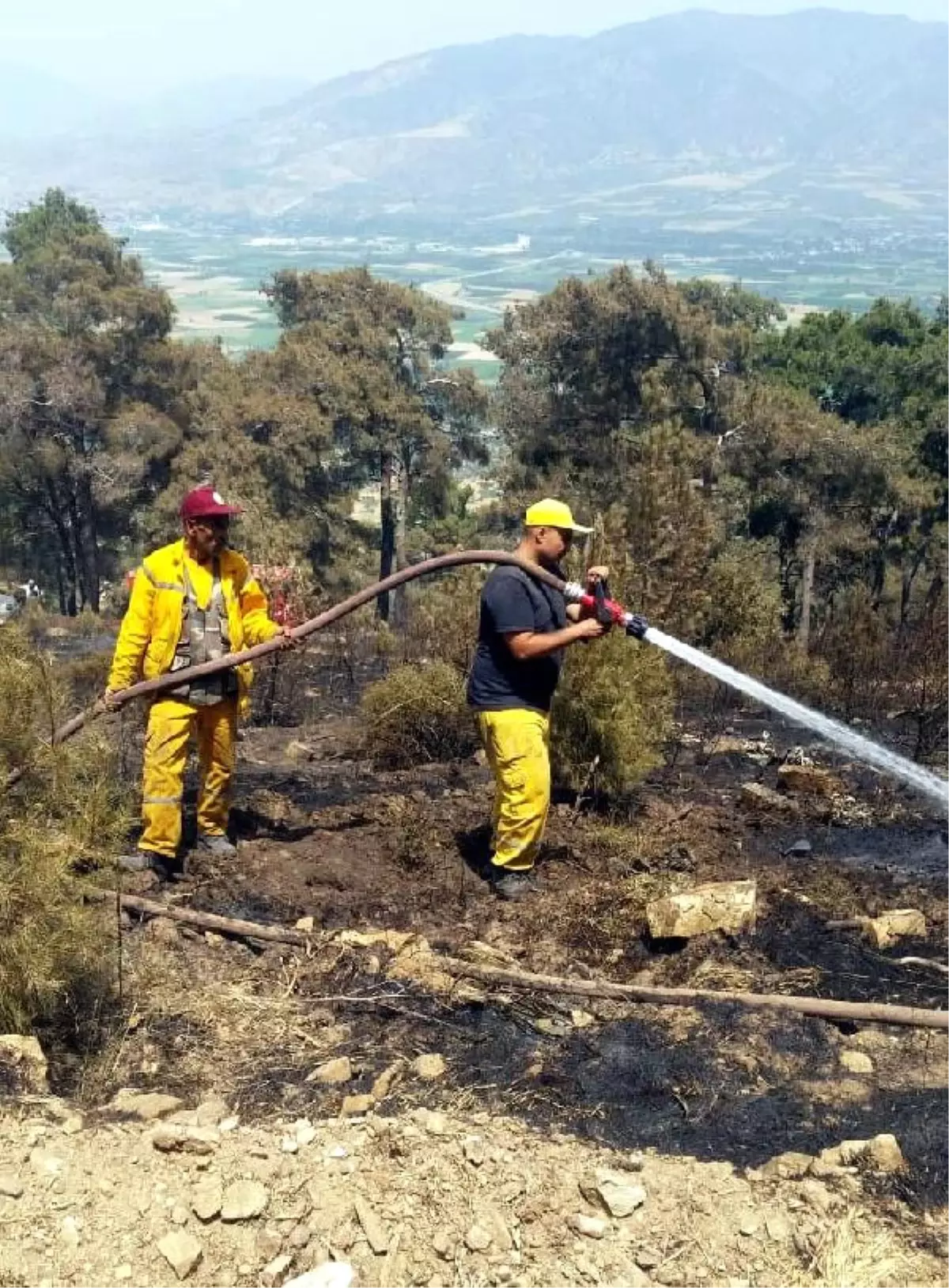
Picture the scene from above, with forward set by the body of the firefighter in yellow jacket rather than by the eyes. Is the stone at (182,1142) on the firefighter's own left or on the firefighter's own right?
on the firefighter's own right

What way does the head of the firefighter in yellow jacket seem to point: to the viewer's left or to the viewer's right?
to the viewer's right

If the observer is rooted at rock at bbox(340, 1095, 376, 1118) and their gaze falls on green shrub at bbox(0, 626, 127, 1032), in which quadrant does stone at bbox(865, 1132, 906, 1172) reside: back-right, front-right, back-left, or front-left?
back-right

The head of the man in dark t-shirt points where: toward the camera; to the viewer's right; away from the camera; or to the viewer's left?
to the viewer's right

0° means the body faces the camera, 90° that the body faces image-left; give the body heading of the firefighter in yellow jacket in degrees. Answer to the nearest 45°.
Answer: approximately 315°

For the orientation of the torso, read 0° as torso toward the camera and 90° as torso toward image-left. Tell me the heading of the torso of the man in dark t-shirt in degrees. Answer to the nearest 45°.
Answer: approximately 270°
